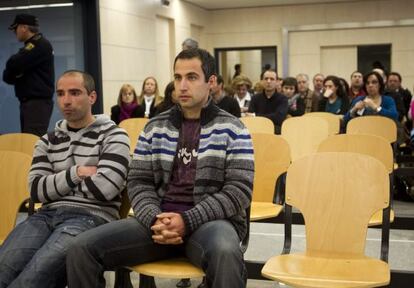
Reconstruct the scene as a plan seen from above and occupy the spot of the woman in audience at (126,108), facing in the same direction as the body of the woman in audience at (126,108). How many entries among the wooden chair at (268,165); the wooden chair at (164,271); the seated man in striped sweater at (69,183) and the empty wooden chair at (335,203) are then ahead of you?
4

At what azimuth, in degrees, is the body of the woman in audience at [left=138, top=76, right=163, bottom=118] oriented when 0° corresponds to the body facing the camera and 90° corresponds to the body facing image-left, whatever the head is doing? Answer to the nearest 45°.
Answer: approximately 0°

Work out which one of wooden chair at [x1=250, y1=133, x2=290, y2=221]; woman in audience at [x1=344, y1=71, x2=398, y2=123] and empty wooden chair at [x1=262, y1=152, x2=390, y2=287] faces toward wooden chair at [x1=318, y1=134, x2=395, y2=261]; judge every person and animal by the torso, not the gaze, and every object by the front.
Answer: the woman in audience

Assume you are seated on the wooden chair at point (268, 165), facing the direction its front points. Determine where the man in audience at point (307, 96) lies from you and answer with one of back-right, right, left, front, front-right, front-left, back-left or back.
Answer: back

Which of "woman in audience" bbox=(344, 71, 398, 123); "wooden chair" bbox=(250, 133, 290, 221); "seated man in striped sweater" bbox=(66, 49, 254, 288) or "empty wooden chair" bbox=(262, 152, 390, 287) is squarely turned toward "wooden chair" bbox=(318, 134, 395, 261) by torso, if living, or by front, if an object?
the woman in audience

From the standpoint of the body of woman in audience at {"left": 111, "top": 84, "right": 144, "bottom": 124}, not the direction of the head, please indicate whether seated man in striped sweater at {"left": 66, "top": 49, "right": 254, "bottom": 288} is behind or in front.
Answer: in front

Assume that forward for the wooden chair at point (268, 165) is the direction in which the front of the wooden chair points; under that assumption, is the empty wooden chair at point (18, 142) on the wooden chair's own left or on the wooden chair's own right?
on the wooden chair's own right

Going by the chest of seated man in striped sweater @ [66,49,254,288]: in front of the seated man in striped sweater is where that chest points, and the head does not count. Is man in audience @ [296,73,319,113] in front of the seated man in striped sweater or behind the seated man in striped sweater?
behind

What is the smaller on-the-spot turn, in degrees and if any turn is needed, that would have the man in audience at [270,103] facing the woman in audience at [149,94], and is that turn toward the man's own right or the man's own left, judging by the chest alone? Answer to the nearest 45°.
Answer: approximately 135° to the man's own right
